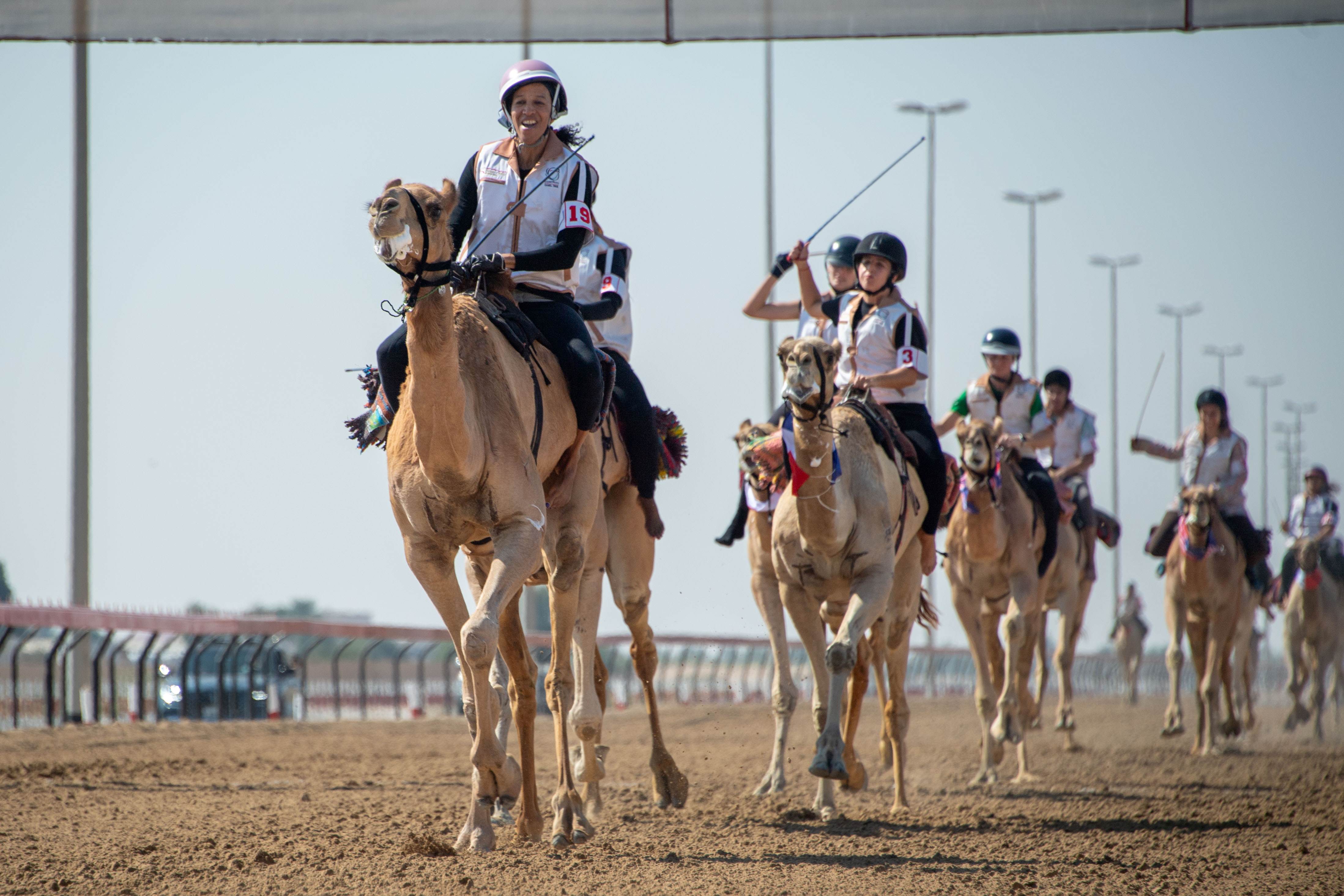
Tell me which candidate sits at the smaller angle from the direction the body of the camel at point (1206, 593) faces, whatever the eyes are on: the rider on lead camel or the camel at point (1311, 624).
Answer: the rider on lead camel

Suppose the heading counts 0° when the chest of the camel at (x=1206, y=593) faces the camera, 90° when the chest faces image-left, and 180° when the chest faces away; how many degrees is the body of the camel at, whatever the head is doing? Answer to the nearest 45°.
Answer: approximately 0°

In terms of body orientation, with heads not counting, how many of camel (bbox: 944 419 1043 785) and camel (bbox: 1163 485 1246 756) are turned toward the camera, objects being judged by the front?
2

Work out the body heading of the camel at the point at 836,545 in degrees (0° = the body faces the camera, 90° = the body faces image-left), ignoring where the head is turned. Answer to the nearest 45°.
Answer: approximately 0°

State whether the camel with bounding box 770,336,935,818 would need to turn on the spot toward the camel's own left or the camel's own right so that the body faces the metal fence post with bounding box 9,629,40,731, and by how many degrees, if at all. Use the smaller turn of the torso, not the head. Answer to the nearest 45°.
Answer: approximately 135° to the camel's own right
